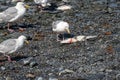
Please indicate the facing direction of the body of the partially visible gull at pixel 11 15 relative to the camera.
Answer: to the viewer's right

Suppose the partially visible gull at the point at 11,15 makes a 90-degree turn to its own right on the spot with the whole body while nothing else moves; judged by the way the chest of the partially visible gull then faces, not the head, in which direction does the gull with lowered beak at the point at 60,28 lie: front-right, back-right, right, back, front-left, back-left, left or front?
front-left

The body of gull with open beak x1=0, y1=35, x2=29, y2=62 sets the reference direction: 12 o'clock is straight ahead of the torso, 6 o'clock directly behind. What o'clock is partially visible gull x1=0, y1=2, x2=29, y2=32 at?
The partially visible gull is roughly at 9 o'clock from the gull with open beak.

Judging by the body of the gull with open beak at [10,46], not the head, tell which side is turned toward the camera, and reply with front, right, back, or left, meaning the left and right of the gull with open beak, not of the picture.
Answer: right

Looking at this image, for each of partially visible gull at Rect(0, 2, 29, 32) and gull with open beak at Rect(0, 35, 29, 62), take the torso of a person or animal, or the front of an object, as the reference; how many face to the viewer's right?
2

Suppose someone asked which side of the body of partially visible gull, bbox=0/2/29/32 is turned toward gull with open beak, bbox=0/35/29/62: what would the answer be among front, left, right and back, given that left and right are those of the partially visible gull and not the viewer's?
right
